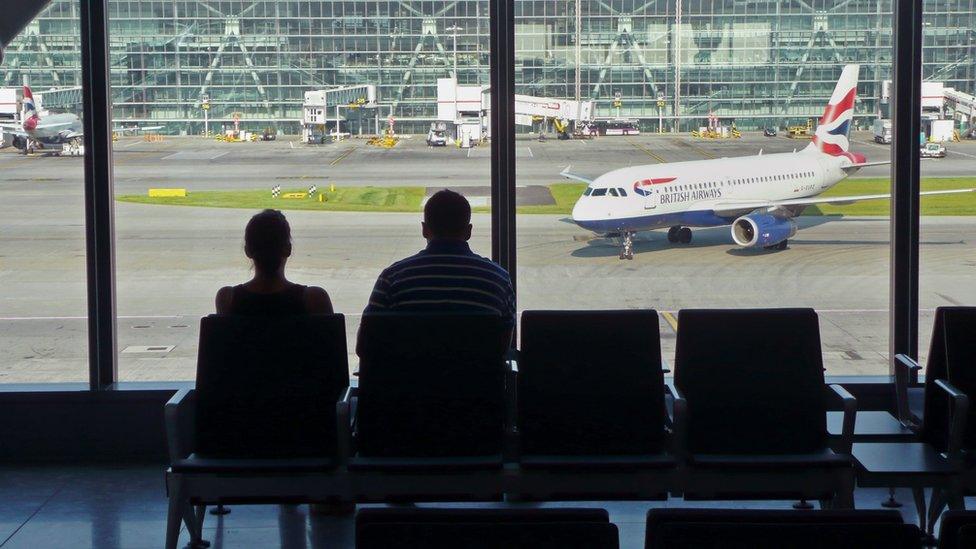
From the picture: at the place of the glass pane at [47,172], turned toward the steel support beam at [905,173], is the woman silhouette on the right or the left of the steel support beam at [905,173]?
right

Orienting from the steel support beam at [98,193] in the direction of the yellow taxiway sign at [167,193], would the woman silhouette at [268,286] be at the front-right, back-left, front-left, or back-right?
back-right

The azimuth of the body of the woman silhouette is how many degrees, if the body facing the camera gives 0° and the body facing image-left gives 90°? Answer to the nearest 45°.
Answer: approximately 180°
